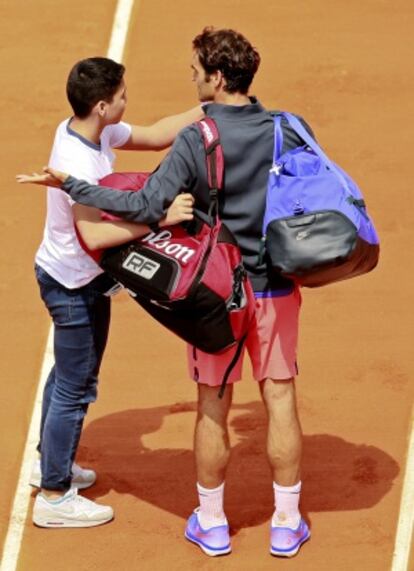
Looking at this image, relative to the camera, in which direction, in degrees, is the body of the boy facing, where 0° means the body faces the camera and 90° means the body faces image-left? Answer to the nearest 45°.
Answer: approximately 270°

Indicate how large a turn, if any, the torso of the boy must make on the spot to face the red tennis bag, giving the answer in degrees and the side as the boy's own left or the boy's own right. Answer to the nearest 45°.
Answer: approximately 45° to the boy's own right

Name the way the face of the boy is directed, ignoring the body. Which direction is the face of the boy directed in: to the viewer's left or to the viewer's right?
to the viewer's right
